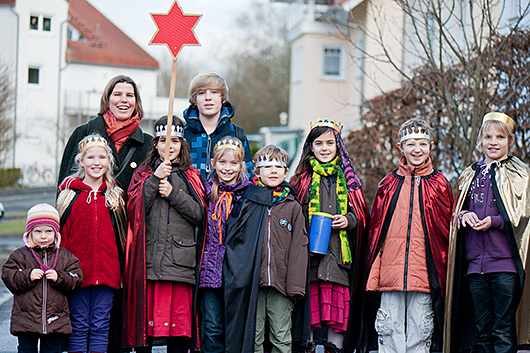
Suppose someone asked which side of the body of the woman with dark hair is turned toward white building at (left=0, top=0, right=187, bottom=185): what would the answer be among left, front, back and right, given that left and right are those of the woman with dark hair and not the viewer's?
back

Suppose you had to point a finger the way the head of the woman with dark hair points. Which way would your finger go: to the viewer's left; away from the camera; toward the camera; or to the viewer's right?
toward the camera

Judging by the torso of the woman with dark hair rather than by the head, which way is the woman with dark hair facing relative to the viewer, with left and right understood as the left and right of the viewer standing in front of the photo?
facing the viewer

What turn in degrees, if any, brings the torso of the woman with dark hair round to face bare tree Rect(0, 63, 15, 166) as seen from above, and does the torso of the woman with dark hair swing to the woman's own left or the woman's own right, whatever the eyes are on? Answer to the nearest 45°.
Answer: approximately 180°

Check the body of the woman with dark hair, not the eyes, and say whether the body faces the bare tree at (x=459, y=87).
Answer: no

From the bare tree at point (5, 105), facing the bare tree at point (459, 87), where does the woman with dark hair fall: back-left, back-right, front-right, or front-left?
front-right
